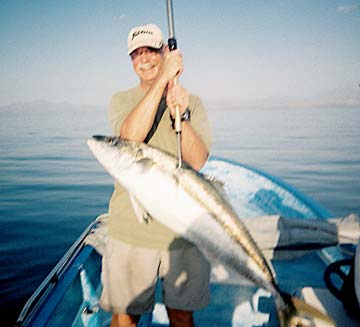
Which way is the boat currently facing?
away from the camera
